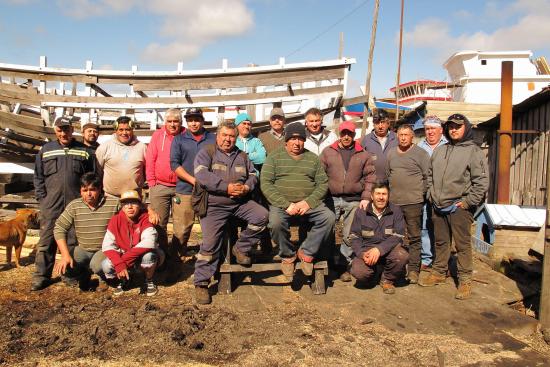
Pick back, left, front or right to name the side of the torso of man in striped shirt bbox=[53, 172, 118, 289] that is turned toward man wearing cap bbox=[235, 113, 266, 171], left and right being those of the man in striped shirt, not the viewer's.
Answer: left

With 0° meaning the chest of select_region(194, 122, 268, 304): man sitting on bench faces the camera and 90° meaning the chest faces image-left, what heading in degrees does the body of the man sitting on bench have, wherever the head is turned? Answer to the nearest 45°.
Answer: approximately 0°

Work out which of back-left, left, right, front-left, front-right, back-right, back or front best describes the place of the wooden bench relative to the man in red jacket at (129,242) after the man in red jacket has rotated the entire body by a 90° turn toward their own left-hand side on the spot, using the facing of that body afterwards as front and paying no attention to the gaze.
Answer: front

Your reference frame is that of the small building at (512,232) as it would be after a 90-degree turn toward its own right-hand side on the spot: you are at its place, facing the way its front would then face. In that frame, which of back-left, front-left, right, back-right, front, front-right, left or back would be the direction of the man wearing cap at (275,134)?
left

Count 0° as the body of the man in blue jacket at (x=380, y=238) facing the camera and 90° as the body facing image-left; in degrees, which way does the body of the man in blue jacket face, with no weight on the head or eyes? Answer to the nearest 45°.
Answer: approximately 0°

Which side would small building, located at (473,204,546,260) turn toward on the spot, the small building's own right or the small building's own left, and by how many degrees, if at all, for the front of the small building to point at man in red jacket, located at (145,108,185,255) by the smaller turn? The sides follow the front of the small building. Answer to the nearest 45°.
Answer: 0° — it already faces them

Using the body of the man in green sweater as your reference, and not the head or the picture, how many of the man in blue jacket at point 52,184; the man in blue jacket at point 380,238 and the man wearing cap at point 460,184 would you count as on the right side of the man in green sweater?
1

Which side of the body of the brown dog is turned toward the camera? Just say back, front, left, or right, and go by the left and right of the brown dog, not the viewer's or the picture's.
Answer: right
